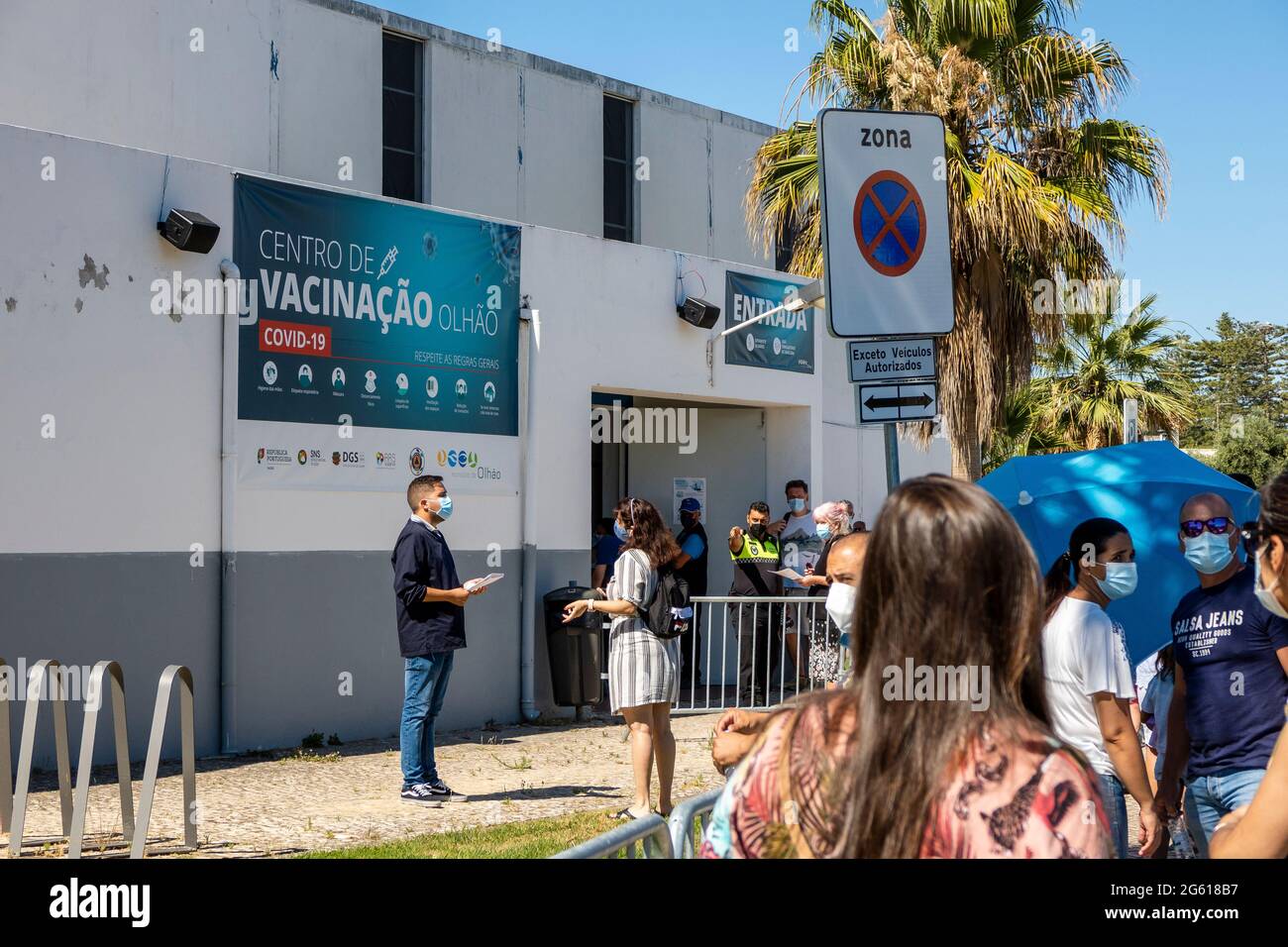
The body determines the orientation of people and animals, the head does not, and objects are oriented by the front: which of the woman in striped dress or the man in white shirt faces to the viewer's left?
the woman in striped dress

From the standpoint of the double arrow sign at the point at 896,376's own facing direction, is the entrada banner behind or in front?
behind

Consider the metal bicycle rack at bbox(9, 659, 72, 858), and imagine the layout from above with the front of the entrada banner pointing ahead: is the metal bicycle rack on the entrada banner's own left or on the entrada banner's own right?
on the entrada banner's own right

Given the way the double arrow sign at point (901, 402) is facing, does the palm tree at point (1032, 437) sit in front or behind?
behind

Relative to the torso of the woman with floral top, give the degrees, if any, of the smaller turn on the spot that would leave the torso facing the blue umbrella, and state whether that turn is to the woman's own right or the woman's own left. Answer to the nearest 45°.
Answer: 0° — they already face it

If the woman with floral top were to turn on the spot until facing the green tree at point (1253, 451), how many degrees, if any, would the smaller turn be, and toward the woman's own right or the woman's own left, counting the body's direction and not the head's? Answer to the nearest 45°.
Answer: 0° — they already face it

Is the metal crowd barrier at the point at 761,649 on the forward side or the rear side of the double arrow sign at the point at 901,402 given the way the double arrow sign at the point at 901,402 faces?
on the rear side

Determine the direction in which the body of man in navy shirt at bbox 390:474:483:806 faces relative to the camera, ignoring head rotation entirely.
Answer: to the viewer's right

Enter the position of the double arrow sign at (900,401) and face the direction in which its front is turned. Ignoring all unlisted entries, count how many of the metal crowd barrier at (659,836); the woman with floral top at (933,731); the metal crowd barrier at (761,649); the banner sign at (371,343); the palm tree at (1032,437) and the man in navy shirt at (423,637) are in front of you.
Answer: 2

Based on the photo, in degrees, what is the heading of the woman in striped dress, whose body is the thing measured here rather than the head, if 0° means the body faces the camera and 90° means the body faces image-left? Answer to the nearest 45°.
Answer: approximately 90°

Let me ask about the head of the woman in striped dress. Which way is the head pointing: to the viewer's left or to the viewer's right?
to the viewer's left

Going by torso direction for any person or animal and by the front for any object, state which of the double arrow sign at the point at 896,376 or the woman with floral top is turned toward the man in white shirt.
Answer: the woman with floral top
